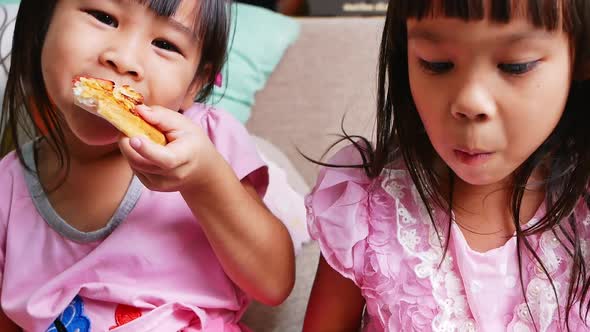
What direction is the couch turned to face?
toward the camera

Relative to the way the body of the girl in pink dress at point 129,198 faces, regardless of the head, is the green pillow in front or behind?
behind

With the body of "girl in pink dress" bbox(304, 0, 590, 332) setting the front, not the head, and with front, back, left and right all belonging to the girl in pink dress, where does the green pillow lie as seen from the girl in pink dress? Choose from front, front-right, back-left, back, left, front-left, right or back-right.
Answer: back-right

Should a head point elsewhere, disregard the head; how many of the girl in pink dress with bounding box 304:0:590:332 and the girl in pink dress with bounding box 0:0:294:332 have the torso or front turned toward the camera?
2

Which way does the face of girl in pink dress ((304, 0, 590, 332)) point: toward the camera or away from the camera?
toward the camera

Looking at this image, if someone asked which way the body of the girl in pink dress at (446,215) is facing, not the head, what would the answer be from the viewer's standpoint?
toward the camera
